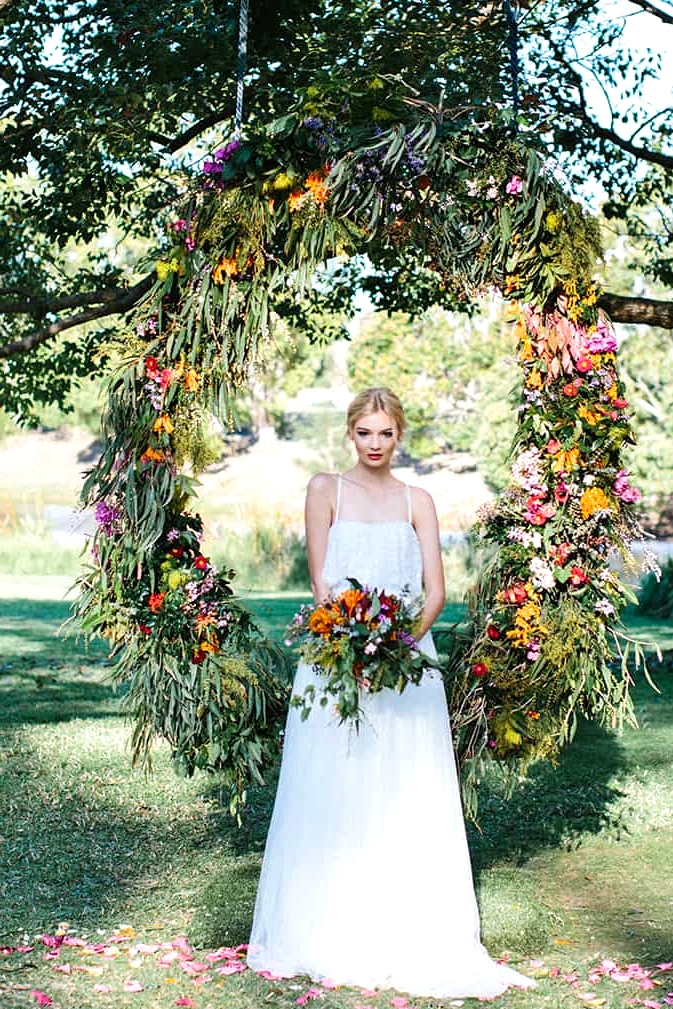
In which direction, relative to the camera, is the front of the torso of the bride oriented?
toward the camera

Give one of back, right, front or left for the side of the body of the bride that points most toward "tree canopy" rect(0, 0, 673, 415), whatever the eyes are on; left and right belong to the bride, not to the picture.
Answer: back

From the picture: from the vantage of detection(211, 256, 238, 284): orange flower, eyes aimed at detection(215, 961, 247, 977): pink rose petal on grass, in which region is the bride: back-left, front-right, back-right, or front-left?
front-left
